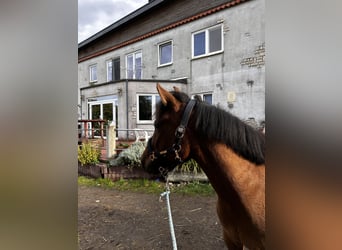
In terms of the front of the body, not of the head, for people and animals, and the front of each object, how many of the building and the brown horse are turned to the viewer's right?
0

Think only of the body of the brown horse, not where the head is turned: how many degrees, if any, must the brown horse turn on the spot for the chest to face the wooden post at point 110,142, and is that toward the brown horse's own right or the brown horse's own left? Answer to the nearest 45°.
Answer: approximately 45° to the brown horse's own right

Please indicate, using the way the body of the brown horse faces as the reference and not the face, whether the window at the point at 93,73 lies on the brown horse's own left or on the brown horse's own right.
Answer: on the brown horse's own right

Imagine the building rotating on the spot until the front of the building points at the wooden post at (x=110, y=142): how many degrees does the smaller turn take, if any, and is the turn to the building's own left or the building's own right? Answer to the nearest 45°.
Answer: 0° — it already faces it

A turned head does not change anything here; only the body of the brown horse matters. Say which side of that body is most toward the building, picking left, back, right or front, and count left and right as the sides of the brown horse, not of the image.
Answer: right

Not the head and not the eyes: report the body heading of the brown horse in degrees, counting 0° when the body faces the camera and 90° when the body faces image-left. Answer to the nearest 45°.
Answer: approximately 90°

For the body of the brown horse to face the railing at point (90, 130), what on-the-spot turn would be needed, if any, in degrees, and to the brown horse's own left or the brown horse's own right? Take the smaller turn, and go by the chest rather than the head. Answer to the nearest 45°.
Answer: approximately 45° to the brown horse's own right
